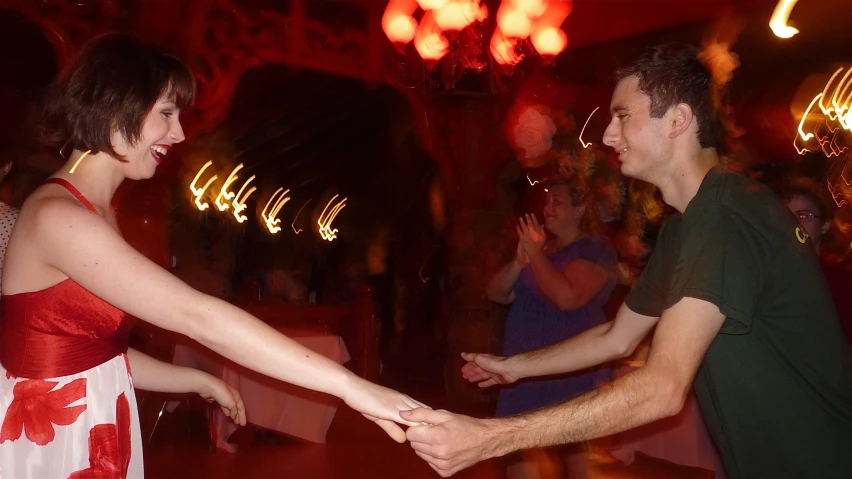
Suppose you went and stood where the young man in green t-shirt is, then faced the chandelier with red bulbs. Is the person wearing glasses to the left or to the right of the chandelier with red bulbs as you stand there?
right

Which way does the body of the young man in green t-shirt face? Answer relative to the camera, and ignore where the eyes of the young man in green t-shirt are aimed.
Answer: to the viewer's left

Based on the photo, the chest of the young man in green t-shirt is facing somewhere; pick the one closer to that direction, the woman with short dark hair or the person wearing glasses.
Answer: the woman with short dark hair

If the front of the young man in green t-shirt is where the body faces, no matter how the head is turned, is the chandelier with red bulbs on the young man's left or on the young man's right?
on the young man's right

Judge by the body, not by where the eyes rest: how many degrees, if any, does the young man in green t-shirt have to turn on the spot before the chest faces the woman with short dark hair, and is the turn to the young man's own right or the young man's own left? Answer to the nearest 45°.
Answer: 0° — they already face them

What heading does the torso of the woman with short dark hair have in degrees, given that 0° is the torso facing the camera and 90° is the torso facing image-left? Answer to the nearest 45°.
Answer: approximately 270°

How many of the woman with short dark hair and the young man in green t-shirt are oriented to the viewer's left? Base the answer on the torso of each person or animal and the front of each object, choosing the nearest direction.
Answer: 1

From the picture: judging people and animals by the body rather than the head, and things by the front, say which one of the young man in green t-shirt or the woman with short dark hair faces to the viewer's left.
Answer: the young man in green t-shirt
